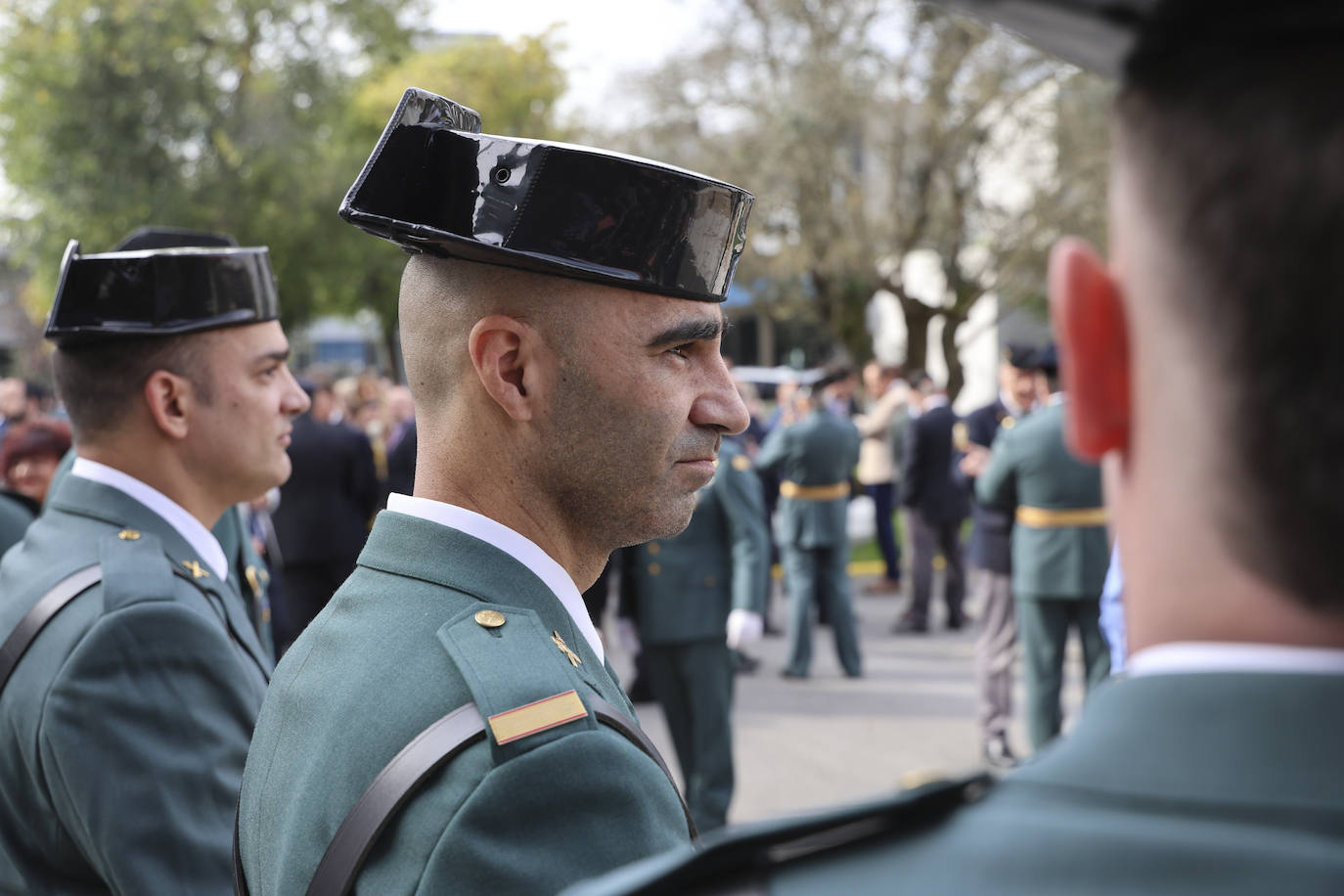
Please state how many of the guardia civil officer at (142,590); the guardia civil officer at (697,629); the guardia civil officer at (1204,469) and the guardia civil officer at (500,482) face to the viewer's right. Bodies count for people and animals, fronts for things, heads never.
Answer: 2

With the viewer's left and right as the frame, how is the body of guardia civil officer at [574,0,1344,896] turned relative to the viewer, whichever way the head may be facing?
facing away from the viewer

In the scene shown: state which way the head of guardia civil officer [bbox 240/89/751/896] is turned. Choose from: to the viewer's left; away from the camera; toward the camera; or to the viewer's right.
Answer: to the viewer's right

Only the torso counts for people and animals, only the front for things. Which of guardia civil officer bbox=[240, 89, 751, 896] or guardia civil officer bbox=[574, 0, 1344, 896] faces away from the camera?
guardia civil officer bbox=[574, 0, 1344, 896]

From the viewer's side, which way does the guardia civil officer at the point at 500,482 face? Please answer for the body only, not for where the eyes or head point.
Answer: to the viewer's right

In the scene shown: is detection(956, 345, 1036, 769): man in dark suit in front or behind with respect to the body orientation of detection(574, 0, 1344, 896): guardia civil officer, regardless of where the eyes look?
in front

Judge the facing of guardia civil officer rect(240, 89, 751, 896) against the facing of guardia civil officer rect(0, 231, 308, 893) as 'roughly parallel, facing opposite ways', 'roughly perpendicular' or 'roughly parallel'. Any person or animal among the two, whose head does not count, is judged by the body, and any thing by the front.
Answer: roughly parallel

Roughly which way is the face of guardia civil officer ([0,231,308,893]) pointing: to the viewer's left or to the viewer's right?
to the viewer's right

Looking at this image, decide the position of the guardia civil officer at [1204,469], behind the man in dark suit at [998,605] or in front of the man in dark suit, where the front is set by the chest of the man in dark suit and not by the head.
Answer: in front

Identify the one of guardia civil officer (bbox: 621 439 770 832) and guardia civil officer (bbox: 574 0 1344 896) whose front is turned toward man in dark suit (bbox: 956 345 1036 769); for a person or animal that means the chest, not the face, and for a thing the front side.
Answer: guardia civil officer (bbox: 574 0 1344 896)

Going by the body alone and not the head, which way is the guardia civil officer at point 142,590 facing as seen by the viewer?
to the viewer's right

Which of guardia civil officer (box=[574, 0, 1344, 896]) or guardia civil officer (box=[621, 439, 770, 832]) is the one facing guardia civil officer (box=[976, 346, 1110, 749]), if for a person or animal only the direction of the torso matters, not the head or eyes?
guardia civil officer (box=[574, 0, 1344, 896])
